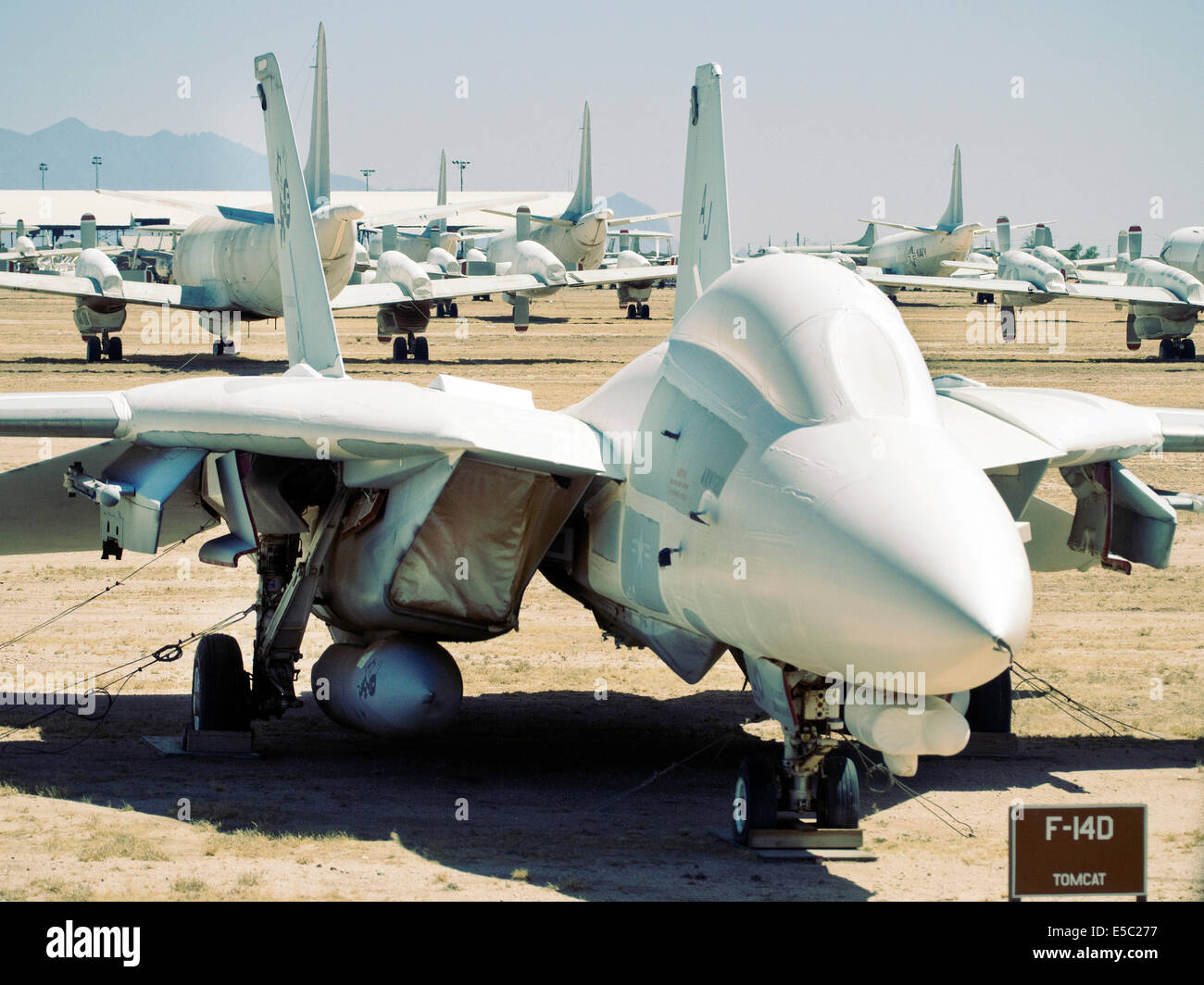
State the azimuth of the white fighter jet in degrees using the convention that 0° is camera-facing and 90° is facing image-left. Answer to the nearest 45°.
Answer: approximately 315°
